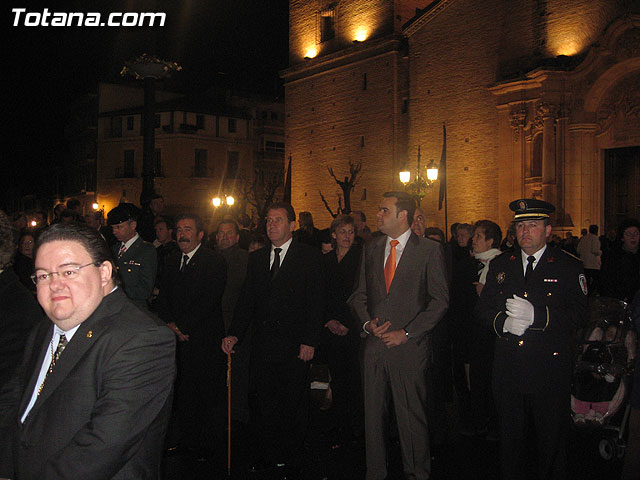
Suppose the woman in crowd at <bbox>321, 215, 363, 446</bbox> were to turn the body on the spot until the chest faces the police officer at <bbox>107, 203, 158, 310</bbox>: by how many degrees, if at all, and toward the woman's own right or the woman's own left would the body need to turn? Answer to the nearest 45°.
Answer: approximately 45° to the woman's own right

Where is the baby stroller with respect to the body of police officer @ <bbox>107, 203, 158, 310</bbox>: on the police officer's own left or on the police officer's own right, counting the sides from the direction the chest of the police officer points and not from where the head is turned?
on the police officer's own left

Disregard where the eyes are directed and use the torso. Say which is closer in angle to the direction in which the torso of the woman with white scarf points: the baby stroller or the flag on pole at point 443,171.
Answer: the baby stroller

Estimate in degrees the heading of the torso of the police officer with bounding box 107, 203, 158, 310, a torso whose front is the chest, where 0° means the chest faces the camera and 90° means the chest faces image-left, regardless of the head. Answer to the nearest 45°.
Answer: approximately 45°
